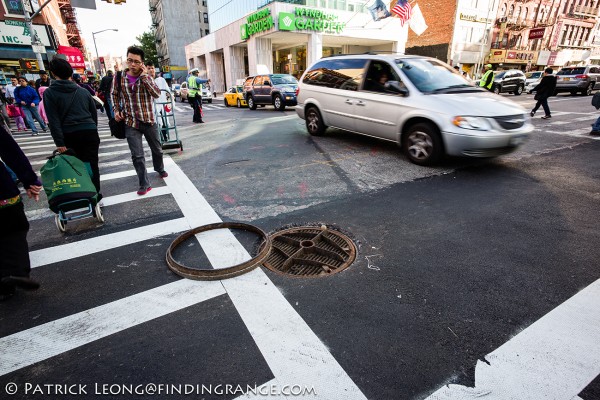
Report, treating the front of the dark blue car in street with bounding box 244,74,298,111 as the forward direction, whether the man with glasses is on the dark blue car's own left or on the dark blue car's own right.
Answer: on the dark blue car's own right

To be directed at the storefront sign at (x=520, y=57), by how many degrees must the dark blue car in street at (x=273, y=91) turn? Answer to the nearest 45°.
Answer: approximately 90° to its left

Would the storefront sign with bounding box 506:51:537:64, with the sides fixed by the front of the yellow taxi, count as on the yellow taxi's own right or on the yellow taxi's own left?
on the yellow taxi's own left

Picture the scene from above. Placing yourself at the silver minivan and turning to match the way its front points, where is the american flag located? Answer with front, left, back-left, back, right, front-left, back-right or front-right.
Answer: back-left
